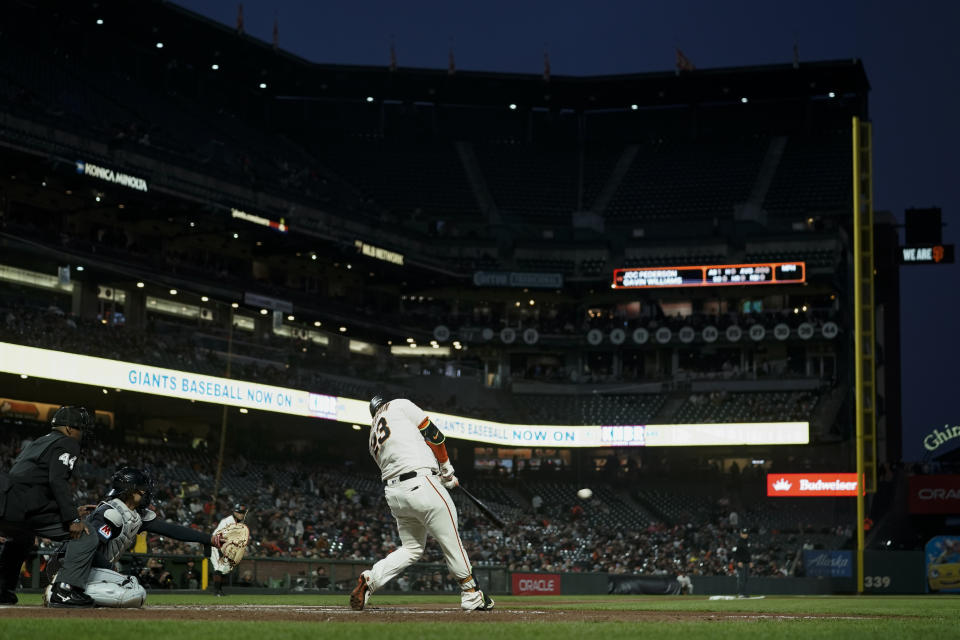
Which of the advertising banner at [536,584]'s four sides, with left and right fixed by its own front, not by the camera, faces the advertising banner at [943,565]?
left

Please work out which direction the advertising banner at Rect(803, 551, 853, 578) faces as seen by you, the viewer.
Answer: facing the viewer

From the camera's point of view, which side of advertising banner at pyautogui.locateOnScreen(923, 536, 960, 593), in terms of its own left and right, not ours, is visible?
front

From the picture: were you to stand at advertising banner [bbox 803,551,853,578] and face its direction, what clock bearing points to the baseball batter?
The baseball batter is roughly at 12 o'clock from the advertising banner.

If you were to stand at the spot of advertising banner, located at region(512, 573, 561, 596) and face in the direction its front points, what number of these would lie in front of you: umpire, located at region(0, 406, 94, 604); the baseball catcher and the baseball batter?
3

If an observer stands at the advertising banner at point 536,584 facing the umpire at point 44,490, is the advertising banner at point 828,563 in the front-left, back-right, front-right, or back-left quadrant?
back-left

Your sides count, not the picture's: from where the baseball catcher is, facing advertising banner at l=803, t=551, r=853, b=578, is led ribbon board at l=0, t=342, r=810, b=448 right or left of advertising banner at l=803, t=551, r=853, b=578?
left

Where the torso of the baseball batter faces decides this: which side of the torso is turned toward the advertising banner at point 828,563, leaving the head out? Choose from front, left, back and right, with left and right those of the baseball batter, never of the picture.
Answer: front

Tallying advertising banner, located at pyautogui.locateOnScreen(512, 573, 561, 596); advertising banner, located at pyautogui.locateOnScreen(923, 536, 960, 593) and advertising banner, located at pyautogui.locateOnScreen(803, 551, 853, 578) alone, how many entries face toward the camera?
3

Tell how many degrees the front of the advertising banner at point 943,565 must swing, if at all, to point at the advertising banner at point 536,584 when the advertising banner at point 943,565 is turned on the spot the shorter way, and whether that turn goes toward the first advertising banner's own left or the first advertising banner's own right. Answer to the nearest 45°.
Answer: approximately 45° to the first advertising banner's own right

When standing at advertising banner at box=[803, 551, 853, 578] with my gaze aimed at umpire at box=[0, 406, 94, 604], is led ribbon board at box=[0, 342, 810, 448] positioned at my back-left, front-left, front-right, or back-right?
front-right

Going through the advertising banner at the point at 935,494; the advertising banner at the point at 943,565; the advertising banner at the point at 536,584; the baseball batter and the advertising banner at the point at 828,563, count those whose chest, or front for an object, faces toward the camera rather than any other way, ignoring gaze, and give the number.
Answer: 4

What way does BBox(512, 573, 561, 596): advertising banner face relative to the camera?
toward the camera

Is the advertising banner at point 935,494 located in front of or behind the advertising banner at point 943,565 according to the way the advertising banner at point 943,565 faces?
behind

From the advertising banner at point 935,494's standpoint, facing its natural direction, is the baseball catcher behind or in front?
in front

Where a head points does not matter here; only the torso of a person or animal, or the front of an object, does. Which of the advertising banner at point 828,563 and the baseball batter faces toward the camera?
the advertising banner

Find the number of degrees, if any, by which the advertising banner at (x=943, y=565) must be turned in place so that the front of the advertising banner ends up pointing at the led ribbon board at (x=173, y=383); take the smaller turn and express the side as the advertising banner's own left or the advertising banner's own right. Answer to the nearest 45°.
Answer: approximately 45° to the advertising banner's own right
